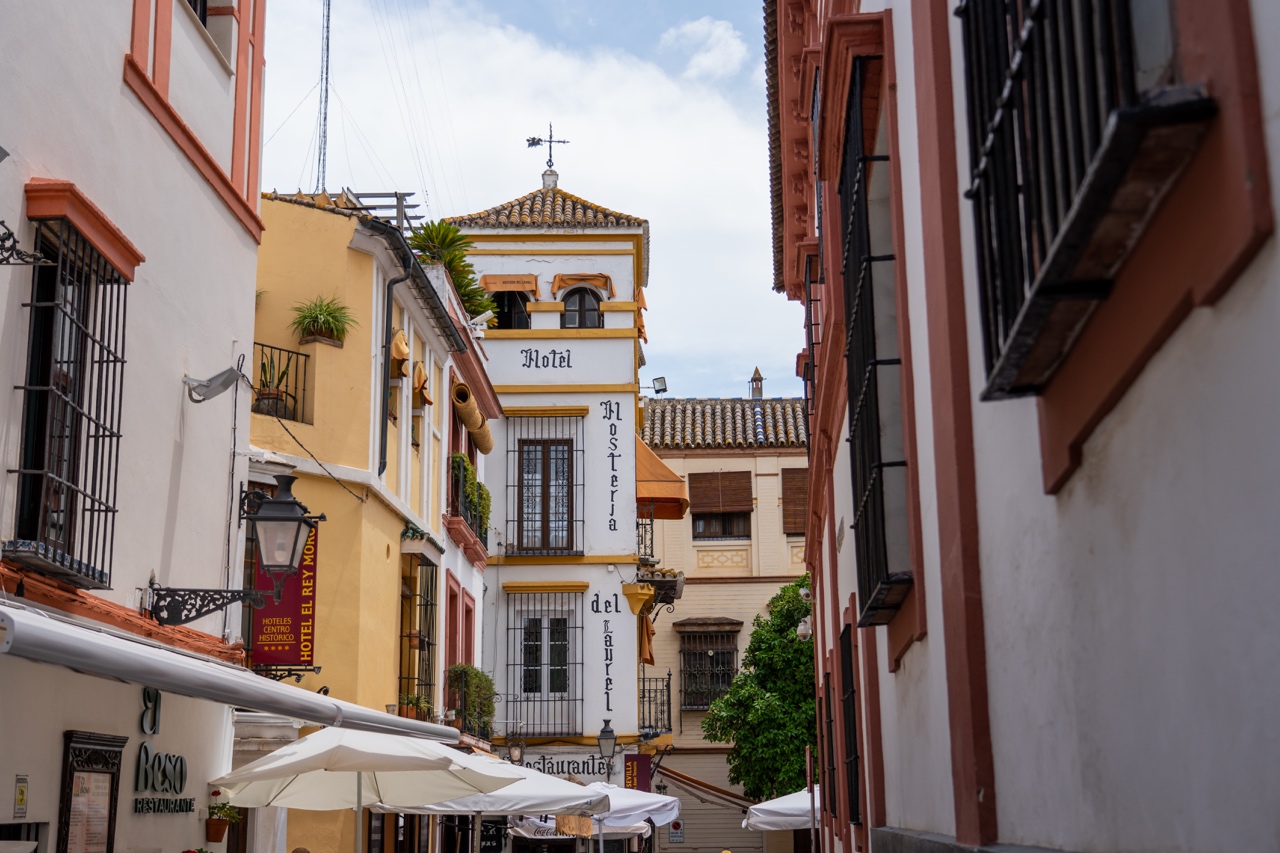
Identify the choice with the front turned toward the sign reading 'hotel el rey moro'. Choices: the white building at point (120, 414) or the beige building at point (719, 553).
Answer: the beige building

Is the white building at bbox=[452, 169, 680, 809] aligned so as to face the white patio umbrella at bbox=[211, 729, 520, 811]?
yes

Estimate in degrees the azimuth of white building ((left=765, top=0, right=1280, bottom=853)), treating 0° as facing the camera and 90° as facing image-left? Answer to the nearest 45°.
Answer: approximately 90°

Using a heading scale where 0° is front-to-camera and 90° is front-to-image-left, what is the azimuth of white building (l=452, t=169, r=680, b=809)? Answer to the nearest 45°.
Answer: approximately 0°

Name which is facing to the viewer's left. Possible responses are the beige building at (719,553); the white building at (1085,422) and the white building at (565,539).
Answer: the white building at (1085,422)
